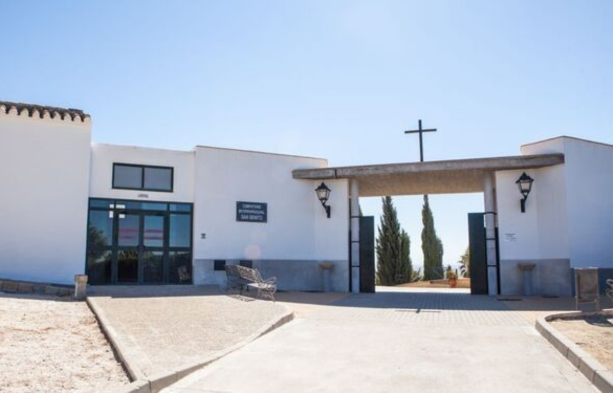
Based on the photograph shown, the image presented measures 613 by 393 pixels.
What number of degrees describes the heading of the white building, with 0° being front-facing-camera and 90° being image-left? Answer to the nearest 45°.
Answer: approximately 0°

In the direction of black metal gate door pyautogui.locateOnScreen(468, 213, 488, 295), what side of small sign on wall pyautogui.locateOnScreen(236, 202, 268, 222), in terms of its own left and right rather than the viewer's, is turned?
left

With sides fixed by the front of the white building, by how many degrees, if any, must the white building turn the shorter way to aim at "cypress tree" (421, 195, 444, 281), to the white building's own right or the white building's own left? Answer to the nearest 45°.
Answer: approximately 135° to the white building's own left

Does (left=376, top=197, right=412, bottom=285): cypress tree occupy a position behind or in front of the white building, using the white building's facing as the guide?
behind

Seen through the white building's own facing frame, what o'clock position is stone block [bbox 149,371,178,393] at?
The stone block is roughly at 12 o'clock from the white building.

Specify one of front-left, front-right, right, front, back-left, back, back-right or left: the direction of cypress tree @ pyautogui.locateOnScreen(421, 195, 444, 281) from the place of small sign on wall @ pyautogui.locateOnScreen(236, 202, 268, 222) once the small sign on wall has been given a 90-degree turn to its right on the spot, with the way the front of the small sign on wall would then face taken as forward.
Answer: back-right

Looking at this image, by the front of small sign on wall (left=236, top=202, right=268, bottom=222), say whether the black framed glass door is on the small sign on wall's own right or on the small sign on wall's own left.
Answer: on the small sign on wall's own right

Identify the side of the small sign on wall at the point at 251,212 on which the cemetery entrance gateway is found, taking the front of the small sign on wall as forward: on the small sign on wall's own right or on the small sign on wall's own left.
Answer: on the small sign on wall's own left
